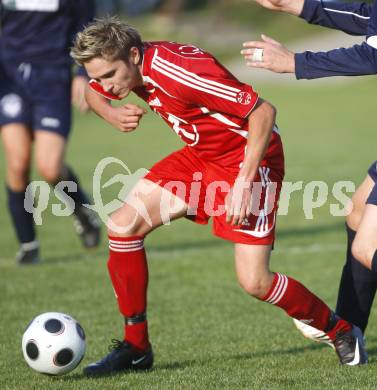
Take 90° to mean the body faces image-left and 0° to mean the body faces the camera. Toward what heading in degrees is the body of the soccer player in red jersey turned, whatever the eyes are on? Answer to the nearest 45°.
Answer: approximately 45°

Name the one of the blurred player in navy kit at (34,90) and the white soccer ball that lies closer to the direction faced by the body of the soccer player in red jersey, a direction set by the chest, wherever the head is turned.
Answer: the white soccer ball

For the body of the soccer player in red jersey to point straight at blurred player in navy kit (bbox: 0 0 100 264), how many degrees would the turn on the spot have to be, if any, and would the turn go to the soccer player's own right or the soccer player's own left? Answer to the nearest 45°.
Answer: approximately 90° to the soccer player's own right

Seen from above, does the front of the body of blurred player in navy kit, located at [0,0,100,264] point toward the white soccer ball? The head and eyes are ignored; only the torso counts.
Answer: yes

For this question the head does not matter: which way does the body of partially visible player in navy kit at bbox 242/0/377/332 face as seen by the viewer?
to the viewer's left
